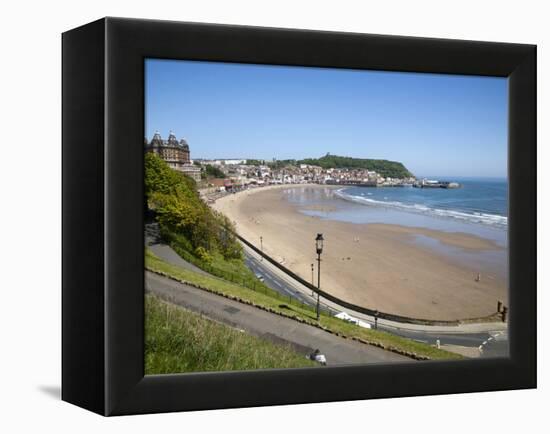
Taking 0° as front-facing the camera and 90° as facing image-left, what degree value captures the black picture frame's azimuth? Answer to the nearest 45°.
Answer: approximately 315°
